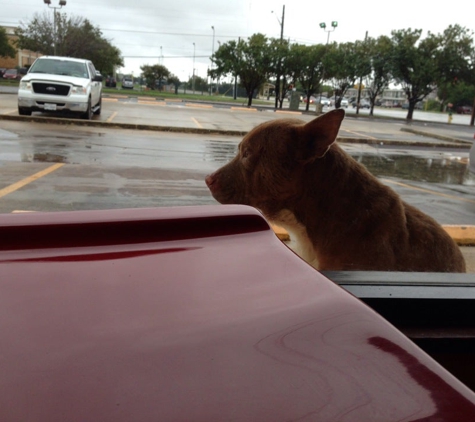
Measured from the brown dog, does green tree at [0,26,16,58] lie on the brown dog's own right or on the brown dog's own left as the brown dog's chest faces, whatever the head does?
on the brown dog's own right

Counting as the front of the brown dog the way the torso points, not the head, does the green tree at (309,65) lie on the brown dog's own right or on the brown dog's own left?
on the brown dog's own right

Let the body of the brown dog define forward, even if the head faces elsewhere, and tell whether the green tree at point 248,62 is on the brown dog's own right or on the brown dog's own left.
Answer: on the brown dog's own right

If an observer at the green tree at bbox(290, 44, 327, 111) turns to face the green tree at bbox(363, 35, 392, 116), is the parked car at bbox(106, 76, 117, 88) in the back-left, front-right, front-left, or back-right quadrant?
back-left

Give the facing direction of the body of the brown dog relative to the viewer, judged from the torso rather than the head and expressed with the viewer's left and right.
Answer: facing to the left of the viewer

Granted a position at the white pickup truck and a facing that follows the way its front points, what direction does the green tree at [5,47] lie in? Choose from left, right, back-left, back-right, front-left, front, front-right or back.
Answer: back

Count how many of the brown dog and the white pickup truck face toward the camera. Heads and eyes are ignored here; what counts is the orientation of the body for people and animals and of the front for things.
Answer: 1

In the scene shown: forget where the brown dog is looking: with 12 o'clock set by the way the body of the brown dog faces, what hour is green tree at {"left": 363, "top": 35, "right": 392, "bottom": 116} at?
The green tree is roughly at 3 o'clock from the brown dog.

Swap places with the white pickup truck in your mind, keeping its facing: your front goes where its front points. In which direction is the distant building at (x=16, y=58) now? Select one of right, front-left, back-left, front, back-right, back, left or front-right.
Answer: back

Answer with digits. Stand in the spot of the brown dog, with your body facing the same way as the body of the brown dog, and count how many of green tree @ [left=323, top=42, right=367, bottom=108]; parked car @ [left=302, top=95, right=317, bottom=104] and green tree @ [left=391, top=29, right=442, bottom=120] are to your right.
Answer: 3
